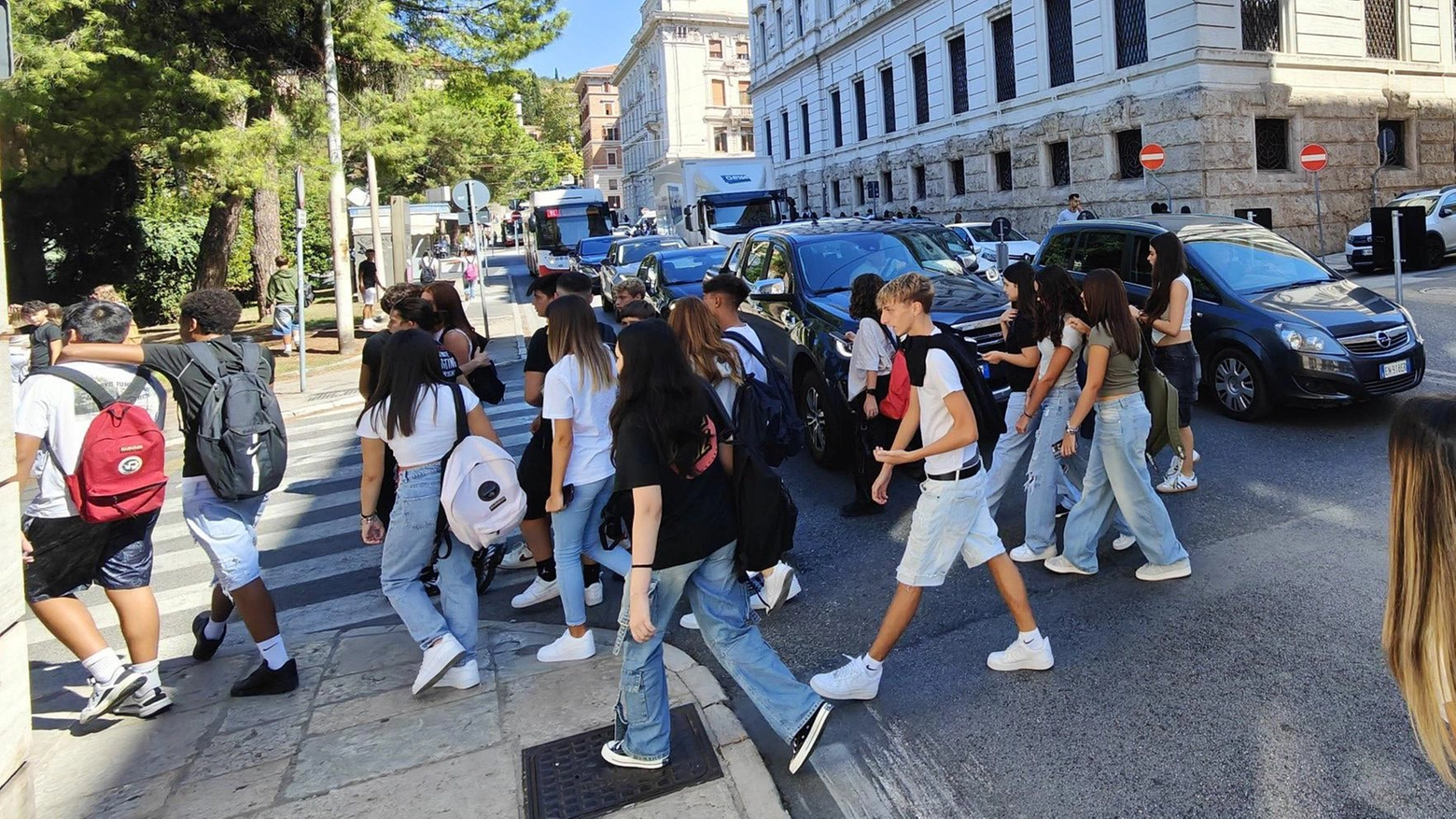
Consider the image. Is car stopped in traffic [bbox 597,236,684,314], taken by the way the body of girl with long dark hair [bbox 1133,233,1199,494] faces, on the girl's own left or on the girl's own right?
on the girl's own right

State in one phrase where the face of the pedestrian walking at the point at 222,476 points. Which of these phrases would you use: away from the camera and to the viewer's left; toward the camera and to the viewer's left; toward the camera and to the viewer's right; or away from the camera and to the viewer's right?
away from the camera and to the viewer's left

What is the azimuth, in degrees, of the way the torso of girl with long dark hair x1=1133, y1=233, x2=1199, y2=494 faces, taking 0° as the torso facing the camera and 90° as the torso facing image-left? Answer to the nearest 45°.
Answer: approximately 90°

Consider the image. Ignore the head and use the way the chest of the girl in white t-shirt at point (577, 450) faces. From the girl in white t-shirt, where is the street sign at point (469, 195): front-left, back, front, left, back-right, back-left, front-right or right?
front-right

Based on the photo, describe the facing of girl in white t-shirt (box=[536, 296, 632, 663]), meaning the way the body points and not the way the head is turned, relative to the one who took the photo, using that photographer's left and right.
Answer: facing away from the viewer and to the left of the viewer

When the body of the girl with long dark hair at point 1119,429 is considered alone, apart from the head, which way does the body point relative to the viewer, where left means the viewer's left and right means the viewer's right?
facing to the left of the viewer

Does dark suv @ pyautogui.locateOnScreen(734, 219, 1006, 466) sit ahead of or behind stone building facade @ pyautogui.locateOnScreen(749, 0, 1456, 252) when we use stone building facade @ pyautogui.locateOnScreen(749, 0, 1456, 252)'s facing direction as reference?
ahead
